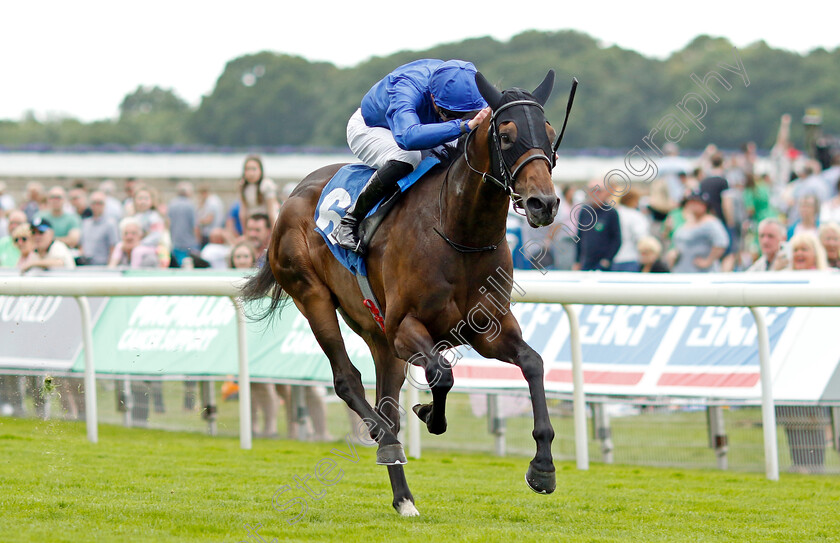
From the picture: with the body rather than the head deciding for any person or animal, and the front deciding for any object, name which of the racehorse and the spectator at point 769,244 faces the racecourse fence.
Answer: the spectator

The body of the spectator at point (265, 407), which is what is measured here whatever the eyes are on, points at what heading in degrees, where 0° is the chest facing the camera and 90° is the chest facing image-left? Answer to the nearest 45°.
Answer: approximately 0°

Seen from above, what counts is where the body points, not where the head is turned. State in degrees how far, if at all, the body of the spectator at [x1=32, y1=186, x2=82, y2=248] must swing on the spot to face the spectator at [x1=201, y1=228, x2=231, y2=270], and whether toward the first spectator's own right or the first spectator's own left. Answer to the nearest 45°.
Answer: approximately 45° to the first spectator's own left

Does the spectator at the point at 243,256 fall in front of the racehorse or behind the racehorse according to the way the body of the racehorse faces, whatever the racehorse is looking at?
behind

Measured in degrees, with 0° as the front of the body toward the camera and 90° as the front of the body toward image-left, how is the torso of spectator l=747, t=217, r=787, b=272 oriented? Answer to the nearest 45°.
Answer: approximately 45°

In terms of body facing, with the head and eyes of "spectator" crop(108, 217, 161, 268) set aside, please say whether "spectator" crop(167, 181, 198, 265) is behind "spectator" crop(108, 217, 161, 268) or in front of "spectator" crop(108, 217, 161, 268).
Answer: behind

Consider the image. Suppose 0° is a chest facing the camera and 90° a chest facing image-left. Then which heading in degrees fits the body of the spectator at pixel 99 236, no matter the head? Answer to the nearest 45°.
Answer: approximately 0°

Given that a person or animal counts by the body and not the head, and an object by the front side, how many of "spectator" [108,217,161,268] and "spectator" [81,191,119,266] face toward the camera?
2

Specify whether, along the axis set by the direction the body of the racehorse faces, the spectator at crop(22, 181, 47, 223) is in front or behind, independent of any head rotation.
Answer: behind
